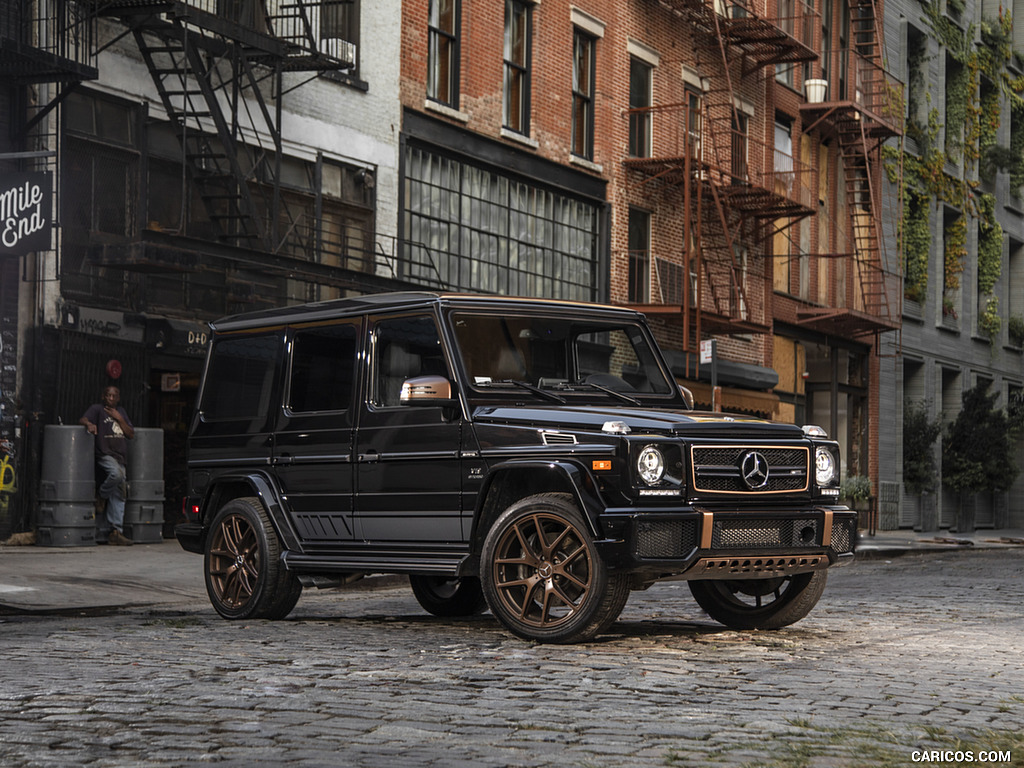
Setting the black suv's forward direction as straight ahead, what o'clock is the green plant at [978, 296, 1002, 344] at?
The green plant is roughly at 8 o'clock from the black suv.

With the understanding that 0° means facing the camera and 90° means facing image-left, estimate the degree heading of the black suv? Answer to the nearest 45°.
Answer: approximately 315°

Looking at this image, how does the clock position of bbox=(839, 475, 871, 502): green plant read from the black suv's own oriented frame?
The green plant is roughly at 8 o'clock from the black suv.

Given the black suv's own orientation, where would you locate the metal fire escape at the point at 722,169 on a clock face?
The metal fire escape is roughly at 8 o'clock from the black suv.

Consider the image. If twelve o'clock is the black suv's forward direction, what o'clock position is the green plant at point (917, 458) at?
The green plant is roughly at 8 o'clock from the black suv.

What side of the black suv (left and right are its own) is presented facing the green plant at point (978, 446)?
left

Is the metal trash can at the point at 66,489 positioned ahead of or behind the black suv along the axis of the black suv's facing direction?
behind

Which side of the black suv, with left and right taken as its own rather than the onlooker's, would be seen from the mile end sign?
back
